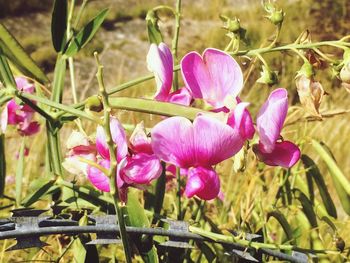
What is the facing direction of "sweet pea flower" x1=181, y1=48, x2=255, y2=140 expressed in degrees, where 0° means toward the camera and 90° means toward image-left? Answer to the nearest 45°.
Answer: approximately 315°

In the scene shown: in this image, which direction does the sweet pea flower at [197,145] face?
toward the camera

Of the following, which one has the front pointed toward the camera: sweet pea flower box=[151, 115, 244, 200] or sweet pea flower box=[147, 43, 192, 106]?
sweet pea flower box=[151, 115, 244, 200]
